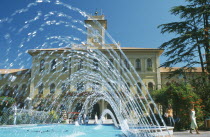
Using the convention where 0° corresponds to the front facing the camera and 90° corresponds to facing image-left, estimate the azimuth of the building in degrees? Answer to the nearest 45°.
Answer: approximately 0°

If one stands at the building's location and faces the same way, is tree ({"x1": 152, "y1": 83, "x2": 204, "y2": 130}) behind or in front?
in front
